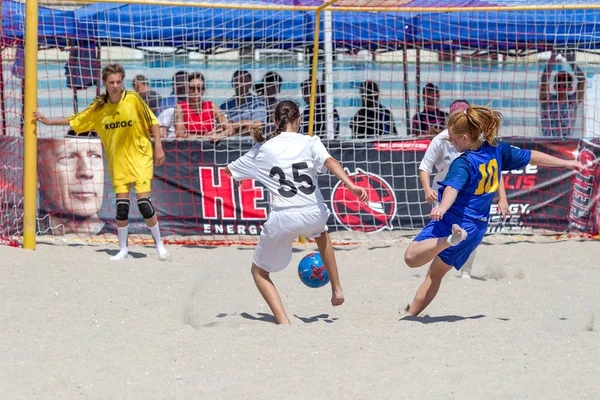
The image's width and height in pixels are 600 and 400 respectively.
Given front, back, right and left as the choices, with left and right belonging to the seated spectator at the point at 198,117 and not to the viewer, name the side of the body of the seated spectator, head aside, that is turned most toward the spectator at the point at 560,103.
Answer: left

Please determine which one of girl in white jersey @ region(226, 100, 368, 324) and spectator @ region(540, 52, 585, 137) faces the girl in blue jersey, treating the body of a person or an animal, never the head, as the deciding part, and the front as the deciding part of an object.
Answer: the spectator

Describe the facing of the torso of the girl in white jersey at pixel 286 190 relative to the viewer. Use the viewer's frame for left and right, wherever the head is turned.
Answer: facing away from the viewer

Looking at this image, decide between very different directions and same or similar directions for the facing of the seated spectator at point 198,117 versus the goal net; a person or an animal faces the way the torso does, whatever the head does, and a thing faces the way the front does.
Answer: same or similar directions

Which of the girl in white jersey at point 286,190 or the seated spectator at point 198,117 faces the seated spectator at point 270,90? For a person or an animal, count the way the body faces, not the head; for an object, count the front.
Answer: the girl in white jersey

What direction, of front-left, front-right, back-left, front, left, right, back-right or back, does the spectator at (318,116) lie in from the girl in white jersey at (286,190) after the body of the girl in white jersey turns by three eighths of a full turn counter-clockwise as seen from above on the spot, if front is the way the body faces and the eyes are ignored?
back-right

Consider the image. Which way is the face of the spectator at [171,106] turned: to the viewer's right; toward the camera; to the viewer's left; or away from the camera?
toward the camera

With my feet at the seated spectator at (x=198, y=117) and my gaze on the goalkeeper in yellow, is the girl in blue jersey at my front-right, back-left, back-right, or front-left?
front-left

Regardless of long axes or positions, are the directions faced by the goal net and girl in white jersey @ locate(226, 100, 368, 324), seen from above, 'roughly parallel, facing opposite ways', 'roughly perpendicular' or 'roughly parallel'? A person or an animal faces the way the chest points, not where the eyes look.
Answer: roughly parallel, facing opposite ways

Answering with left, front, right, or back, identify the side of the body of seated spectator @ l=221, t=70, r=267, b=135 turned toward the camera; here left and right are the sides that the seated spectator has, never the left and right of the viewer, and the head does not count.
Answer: front

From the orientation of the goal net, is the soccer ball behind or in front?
in front

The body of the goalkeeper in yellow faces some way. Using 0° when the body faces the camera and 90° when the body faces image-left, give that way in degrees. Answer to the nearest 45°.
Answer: approximately 0°

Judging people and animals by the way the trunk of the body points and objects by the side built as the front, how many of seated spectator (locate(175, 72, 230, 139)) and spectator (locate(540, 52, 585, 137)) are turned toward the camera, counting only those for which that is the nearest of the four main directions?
2

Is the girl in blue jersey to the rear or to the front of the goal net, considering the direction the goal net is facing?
to the front

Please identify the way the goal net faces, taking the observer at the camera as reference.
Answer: facing the viewer

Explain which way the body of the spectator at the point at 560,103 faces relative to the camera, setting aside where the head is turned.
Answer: toward the camera

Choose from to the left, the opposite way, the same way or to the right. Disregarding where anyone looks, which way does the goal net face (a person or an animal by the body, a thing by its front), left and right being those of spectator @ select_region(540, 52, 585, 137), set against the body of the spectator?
the same way

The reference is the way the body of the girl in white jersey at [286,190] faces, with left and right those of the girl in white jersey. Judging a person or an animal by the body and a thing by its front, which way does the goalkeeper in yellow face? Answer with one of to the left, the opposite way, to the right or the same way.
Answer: the opposite way

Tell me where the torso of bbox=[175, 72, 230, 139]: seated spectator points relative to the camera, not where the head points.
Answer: toward the camera
